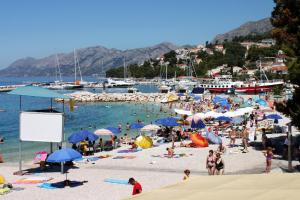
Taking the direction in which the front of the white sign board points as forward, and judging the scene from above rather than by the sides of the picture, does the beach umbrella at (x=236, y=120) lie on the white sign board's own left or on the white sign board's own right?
on the white sign board's own left

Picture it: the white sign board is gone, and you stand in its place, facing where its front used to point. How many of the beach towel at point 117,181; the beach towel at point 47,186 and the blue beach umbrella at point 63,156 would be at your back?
0

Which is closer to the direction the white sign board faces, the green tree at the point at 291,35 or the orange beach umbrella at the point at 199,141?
the green tree

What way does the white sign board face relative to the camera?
toward the camera

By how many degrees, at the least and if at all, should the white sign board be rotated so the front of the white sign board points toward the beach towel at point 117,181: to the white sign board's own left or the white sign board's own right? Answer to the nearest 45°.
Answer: approximately 45° to the white sign board's own left

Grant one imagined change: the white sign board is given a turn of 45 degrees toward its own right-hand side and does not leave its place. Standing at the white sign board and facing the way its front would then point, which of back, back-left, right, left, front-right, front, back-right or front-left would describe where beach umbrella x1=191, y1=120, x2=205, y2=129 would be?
back

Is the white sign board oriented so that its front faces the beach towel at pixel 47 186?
yes

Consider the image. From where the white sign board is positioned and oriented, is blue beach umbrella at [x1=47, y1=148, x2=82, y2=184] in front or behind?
in front

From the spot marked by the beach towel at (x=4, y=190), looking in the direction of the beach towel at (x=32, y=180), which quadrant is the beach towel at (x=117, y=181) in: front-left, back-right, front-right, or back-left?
front-right

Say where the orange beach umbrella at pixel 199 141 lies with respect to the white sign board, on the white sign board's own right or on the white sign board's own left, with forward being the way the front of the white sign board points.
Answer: on the white sign board's own left

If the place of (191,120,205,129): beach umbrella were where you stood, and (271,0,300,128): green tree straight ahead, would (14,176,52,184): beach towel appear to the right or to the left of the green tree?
right

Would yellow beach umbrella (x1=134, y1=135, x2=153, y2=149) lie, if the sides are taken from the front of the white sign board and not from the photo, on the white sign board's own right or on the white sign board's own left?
on the white sign board's own left
